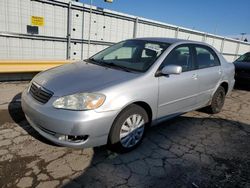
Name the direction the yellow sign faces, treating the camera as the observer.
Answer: facing the viewer

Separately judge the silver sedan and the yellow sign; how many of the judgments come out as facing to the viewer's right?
0

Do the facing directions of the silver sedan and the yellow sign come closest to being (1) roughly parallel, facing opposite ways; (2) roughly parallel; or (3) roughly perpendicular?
roughly perpendicular

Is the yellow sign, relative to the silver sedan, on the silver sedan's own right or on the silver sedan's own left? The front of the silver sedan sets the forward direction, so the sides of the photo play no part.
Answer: on the silver sedan's own right

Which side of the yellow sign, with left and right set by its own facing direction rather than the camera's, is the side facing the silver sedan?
front
